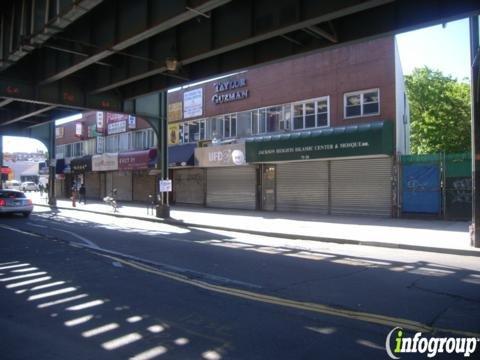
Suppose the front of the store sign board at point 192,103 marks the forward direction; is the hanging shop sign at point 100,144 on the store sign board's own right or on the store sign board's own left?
on the store sign board's own right

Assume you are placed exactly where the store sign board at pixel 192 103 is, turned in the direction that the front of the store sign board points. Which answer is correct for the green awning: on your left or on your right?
on your left

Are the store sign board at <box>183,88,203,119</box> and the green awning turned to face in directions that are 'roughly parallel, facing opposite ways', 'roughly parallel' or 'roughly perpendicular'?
roughly parallel

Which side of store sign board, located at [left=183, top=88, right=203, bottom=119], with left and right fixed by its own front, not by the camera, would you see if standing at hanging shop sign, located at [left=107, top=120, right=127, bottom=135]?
right

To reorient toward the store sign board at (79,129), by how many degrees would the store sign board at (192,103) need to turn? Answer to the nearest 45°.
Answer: approximately 90° to its right

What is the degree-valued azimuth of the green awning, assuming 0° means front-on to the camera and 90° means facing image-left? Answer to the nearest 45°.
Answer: approximately 45°

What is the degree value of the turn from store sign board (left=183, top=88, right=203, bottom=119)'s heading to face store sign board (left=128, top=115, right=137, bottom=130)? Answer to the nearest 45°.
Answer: approximately 90° to its right

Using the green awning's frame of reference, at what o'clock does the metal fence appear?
The metal fence is roughly at 8 o'clock from the green awning.

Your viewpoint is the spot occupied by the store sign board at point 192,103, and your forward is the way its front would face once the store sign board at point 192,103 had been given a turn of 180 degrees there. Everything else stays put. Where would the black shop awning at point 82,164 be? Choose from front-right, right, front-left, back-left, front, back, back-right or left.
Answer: left

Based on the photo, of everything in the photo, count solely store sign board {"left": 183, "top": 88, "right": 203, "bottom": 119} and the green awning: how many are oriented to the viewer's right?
0

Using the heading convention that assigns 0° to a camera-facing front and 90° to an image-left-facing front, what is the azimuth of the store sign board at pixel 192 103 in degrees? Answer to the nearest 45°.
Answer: approximately 45°

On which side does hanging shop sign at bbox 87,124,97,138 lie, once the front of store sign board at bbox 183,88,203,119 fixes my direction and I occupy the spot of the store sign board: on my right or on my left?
on my right

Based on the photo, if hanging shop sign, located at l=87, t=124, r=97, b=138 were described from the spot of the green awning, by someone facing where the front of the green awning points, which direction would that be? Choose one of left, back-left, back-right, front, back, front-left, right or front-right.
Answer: right

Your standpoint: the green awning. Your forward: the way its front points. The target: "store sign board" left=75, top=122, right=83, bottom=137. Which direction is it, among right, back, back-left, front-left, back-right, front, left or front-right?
right

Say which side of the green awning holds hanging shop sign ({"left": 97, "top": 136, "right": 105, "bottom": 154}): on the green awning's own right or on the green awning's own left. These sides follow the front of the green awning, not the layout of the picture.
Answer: on the green awning's own right

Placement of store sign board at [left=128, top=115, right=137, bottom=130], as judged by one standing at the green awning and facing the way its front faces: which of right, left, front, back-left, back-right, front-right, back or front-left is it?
right

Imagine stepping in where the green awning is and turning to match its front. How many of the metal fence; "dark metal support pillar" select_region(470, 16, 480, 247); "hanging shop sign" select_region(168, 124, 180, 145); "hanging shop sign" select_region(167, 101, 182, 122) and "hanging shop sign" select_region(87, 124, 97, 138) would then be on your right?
3

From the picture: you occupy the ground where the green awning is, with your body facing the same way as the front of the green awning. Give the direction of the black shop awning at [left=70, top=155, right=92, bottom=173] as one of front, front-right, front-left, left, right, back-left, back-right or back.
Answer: right

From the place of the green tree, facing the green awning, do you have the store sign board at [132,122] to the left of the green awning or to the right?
right
